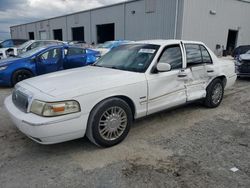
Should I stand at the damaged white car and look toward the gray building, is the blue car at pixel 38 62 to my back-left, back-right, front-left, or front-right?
front-left

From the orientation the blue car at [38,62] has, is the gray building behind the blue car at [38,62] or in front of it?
behind

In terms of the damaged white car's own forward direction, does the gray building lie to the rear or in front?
to the rear

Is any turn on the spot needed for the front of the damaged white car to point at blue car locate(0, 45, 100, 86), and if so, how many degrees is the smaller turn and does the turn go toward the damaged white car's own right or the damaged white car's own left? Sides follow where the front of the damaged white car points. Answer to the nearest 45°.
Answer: approximately 90° to the damaged white car's own right

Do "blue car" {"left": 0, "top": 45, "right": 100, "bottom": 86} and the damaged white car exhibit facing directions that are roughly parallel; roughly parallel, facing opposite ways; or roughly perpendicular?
roughly parallel

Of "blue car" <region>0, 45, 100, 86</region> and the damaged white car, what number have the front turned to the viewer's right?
0

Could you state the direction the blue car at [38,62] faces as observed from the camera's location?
facing the viewer and to the left of the viewer

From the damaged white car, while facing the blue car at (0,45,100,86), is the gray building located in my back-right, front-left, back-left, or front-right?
front-right
